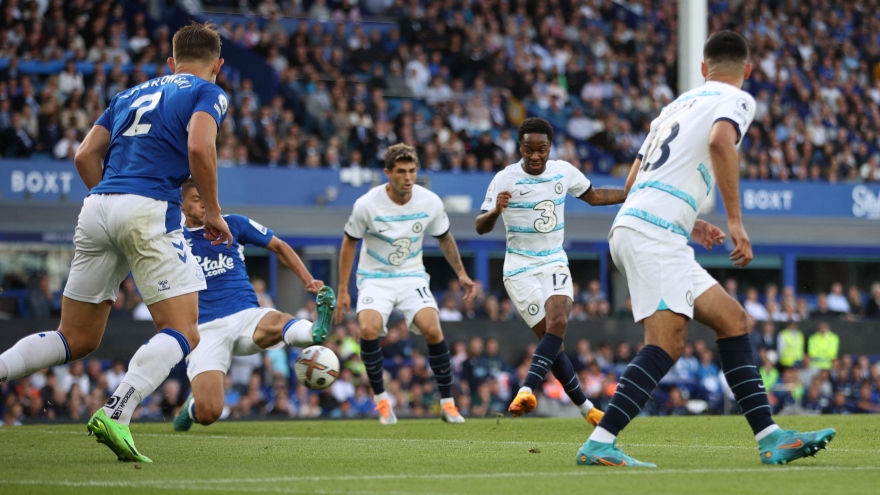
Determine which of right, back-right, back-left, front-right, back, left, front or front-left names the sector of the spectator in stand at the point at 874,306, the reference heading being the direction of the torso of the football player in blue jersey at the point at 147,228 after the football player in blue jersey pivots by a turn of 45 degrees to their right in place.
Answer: front-left

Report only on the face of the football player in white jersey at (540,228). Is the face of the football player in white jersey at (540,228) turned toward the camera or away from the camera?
toward the camera

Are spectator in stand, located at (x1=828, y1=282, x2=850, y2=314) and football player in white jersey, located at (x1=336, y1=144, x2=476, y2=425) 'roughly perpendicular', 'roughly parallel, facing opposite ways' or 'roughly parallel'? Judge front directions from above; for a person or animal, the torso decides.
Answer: roughly parallel

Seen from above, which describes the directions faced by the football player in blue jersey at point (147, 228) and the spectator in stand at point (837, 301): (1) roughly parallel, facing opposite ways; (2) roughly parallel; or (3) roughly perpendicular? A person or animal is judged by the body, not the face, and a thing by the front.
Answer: roughly parallel, facing opposite ways

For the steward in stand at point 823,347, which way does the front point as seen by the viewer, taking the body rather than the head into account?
toward the camera

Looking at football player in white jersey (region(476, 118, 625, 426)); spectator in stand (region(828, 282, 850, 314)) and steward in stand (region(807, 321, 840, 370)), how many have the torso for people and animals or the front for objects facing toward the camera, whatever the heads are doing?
3

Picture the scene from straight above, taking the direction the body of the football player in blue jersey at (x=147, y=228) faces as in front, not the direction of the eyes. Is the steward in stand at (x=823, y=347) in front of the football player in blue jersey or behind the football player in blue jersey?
in front

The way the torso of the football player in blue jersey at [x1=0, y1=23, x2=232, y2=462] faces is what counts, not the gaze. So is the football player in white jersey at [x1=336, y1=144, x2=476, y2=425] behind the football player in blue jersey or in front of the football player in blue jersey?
in front

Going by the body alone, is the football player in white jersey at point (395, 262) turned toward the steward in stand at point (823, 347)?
no

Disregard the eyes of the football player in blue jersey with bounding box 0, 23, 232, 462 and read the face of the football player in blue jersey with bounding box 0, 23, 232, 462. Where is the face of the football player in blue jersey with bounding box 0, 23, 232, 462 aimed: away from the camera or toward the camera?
away from the camera

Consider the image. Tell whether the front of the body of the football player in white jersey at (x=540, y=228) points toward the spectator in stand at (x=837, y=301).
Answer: no

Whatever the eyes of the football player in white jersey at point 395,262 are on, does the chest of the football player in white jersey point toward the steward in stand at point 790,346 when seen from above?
no

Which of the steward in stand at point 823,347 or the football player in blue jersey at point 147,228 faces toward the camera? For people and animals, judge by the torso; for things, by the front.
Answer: the steward in stand

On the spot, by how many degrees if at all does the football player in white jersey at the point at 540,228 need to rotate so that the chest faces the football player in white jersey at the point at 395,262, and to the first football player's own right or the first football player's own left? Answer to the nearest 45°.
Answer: approximately 135° to the first football player's own right

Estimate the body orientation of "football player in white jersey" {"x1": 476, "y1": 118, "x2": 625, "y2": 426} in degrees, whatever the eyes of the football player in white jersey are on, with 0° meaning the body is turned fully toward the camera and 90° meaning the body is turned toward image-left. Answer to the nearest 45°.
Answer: approximately 0°

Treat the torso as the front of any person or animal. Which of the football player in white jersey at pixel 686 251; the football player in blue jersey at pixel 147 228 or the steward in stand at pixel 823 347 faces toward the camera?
the steward in stand
